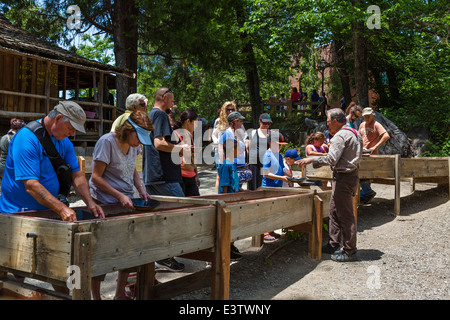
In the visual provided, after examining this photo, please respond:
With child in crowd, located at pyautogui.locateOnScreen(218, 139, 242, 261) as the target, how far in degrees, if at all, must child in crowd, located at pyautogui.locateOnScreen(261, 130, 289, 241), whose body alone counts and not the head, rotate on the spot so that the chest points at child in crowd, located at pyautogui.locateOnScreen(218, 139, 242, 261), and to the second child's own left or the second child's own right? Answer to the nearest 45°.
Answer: approximately 135° to the second child's own right

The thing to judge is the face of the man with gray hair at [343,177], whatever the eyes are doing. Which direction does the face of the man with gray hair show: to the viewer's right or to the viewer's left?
to the viewer's left

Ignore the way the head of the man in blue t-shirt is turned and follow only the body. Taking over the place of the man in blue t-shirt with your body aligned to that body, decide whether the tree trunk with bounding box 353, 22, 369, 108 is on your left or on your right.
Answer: on your left

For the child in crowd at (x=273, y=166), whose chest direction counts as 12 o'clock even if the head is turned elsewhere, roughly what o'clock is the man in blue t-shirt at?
The man in blue t-shirt is roughly at 4 o'clock from the child in crowd.

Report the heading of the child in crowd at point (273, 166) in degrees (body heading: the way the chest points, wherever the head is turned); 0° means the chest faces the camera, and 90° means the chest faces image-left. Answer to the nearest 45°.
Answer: approximately 270°

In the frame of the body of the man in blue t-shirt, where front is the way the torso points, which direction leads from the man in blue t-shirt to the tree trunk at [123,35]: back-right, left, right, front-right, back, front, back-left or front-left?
back-left

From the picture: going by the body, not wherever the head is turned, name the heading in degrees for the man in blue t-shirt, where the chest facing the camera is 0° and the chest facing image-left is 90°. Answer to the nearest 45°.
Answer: approximately 315°

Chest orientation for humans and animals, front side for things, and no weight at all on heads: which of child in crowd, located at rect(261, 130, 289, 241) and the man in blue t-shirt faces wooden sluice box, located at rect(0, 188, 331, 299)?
the man in blue t-shirt
